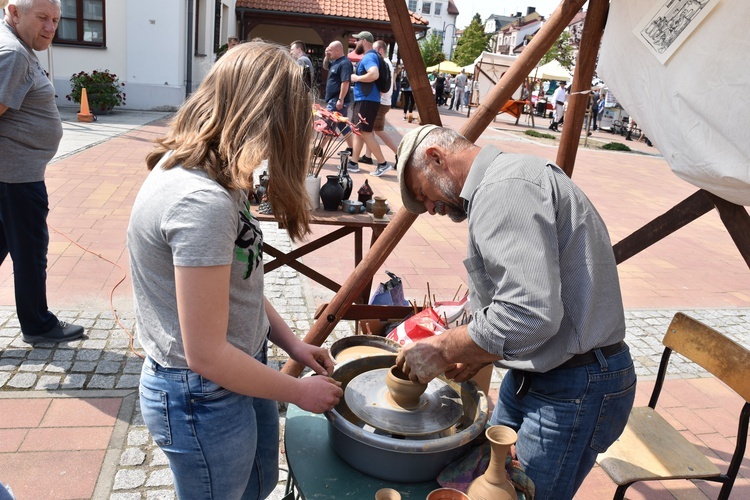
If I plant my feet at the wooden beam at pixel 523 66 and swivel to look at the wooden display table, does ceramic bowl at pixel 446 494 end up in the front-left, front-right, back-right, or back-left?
back-left

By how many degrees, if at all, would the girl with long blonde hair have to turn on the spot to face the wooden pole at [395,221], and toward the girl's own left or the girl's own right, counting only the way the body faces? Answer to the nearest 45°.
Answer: approximately 45° to the girl's own left

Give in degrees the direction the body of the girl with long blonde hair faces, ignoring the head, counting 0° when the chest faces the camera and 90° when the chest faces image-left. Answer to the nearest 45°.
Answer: approximately 270°

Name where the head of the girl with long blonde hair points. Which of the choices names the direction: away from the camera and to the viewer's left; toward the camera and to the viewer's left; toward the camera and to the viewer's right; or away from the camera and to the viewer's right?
away from the camera and to the viewer's right

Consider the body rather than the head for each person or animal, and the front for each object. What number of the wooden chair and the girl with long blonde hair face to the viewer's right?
1

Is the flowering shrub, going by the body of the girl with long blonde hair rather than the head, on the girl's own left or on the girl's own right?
on the girl's own left

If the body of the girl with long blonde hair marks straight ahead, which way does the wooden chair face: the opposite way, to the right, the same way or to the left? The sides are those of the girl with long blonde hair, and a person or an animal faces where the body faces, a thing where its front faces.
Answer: the opposite way

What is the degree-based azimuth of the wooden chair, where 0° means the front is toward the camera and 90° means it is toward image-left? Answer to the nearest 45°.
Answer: approximately 45°
